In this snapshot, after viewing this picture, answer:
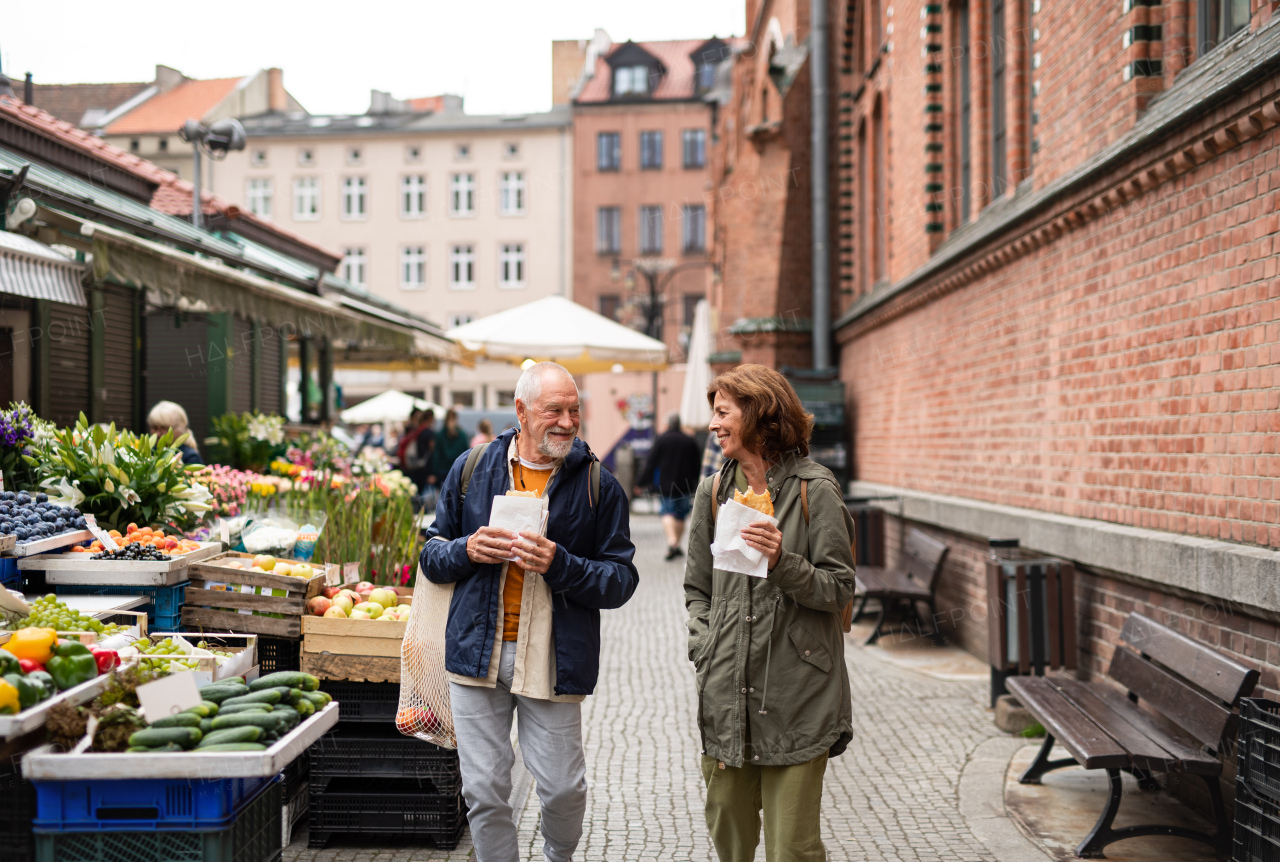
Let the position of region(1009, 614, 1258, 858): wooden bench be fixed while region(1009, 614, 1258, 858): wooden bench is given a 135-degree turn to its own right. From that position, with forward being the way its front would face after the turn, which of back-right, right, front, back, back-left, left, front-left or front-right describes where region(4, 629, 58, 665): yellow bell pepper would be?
back-left

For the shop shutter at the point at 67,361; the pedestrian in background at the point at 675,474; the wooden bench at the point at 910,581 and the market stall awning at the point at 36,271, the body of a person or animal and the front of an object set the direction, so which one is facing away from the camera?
the pedestrian in background

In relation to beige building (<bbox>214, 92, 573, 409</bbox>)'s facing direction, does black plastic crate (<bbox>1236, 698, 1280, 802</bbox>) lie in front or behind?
in front

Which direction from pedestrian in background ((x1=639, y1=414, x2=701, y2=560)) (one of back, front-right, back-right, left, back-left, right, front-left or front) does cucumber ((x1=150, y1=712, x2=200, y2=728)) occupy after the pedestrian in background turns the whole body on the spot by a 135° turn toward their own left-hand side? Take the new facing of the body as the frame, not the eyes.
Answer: front-left

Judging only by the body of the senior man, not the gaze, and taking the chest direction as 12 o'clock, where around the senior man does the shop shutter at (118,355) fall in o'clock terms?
The shop shutter is roughly at 5 o'clock from the senior man.

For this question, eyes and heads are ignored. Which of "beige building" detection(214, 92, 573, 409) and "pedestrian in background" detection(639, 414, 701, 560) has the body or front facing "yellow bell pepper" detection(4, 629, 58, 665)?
the beige building

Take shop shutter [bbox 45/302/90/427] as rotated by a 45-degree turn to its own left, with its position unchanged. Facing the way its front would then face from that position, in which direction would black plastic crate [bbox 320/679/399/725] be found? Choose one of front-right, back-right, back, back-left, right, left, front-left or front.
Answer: right

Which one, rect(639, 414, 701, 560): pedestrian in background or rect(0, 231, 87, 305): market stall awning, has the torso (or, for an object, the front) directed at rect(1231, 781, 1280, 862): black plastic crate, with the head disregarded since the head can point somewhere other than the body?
the market stall awning

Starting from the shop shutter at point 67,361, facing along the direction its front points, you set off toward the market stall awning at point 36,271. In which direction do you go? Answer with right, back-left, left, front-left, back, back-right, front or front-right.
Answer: front-right

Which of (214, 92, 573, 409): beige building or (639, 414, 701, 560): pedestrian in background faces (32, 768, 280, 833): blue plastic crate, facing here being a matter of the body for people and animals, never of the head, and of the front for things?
the beige building

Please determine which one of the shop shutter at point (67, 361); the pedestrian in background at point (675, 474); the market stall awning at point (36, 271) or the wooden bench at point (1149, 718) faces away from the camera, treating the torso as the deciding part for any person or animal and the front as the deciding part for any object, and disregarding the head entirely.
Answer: the pedestrian in background

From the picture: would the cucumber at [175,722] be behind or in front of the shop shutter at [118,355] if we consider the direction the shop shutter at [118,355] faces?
in front

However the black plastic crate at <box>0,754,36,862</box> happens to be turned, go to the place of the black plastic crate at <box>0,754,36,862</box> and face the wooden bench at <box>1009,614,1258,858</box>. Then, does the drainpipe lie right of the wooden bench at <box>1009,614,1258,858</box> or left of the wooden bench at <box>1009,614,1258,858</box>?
left

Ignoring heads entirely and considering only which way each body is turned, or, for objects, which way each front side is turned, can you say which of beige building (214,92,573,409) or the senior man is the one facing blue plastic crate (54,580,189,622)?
the beige building

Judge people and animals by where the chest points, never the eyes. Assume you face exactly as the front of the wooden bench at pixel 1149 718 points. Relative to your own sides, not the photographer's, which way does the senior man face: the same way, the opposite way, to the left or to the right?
to the left
